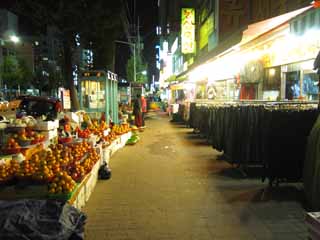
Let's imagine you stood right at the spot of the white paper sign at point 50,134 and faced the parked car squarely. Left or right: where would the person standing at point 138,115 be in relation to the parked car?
right

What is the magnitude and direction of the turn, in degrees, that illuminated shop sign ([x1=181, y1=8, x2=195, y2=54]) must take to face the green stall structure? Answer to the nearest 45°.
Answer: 0° — it already faces it

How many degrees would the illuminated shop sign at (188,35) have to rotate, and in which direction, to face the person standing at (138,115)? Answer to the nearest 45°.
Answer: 0° — it already faces them

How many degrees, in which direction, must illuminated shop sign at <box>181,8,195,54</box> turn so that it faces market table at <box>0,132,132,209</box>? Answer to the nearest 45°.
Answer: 0° — it already faces it

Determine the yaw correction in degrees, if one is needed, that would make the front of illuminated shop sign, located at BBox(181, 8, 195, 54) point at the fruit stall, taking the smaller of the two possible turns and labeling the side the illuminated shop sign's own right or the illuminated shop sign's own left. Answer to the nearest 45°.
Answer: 0° — it already faces it
